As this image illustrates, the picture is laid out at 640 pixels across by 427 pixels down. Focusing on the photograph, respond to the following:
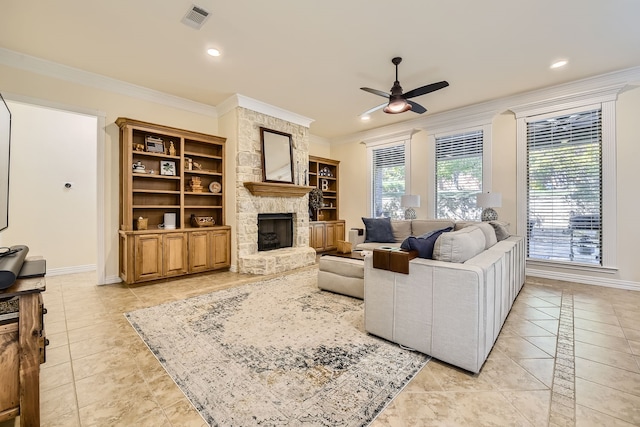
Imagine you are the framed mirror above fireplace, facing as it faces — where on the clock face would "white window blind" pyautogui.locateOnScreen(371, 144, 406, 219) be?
The white window blind is roughly at 10 o'clock from the framed mirror above fireplace.

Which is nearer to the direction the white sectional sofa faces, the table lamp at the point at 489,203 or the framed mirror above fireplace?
the framed mirror above fireplace

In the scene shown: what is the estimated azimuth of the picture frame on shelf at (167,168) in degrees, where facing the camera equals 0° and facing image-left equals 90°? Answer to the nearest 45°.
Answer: approximately 0°

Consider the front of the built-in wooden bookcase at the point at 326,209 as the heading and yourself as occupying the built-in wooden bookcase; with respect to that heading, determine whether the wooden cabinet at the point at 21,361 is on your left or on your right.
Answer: on your right

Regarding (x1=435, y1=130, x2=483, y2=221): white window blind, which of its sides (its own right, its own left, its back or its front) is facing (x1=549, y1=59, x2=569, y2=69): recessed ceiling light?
left

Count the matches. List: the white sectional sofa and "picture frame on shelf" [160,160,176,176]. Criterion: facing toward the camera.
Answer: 1

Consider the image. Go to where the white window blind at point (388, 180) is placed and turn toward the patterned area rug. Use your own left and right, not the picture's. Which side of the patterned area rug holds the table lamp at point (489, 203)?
left
